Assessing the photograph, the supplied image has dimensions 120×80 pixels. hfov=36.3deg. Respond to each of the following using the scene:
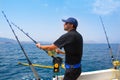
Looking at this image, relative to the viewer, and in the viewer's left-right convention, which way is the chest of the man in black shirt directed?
facing to the left of the viewer

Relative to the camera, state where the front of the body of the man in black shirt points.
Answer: to the viewer's left
